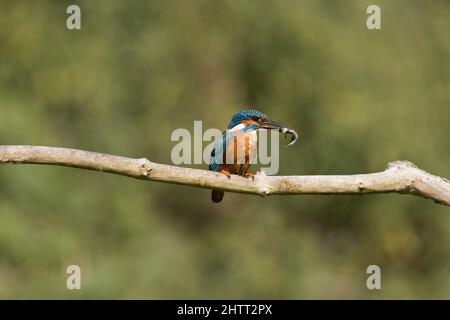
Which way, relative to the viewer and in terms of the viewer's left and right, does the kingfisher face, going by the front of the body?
facing the viewer and to the right of the viewer
